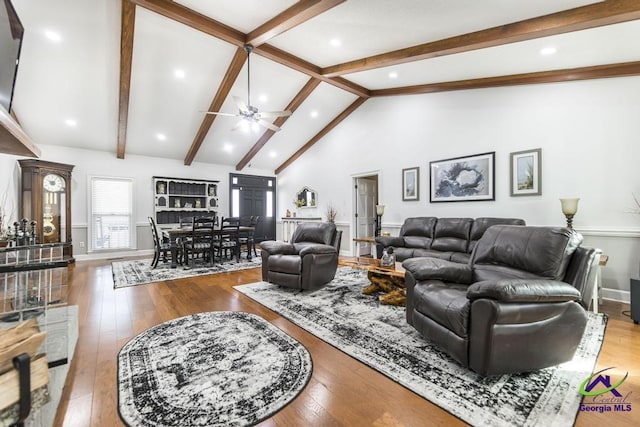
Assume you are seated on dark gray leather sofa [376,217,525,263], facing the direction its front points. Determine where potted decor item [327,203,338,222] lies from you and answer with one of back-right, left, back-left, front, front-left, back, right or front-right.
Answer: right

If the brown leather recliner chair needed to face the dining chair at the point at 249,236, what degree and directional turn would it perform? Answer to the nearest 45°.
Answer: approximately 90° to its right

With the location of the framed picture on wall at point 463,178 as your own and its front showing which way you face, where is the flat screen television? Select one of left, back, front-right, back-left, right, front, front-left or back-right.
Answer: front

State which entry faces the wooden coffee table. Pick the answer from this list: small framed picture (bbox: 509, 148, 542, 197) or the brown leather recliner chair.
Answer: the small framed picture

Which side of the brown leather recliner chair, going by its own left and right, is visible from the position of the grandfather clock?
right

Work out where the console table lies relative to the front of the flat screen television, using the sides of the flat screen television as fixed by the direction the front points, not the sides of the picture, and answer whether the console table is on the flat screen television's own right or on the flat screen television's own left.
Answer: on the flat screen television's own left

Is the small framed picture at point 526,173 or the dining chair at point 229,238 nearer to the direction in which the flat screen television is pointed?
the small framed picture

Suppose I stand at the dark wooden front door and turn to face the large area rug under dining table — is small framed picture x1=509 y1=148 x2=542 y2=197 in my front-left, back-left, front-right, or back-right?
front-left

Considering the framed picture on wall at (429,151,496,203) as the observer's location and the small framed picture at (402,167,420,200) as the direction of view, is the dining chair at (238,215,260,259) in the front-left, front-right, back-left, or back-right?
front-left

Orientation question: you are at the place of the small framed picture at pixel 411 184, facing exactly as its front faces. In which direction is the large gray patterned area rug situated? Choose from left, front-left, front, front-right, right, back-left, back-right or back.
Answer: front-left

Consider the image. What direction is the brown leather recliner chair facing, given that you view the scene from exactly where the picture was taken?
facing the viewer and to the left of the viewer

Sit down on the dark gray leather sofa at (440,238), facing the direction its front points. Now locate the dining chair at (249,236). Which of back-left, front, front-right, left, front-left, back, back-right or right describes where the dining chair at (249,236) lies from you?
front-right
